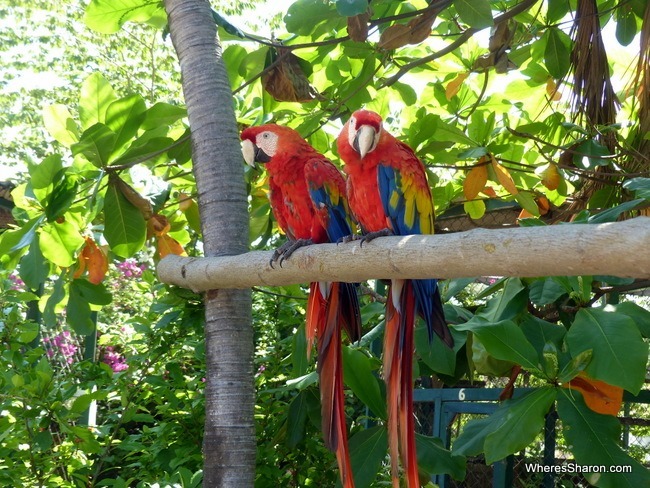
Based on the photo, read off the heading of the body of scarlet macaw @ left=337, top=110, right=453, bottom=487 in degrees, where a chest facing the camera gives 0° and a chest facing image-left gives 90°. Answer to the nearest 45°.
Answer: approximately 45°

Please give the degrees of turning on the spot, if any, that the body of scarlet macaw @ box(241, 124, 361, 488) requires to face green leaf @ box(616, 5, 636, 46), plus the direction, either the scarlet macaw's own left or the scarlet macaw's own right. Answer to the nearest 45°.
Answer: approximately 135° to the scarlet macaw's own left

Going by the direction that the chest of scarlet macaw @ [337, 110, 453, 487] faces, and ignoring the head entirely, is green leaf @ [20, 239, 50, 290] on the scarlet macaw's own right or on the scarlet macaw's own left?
on the scarlet macaw's own right
